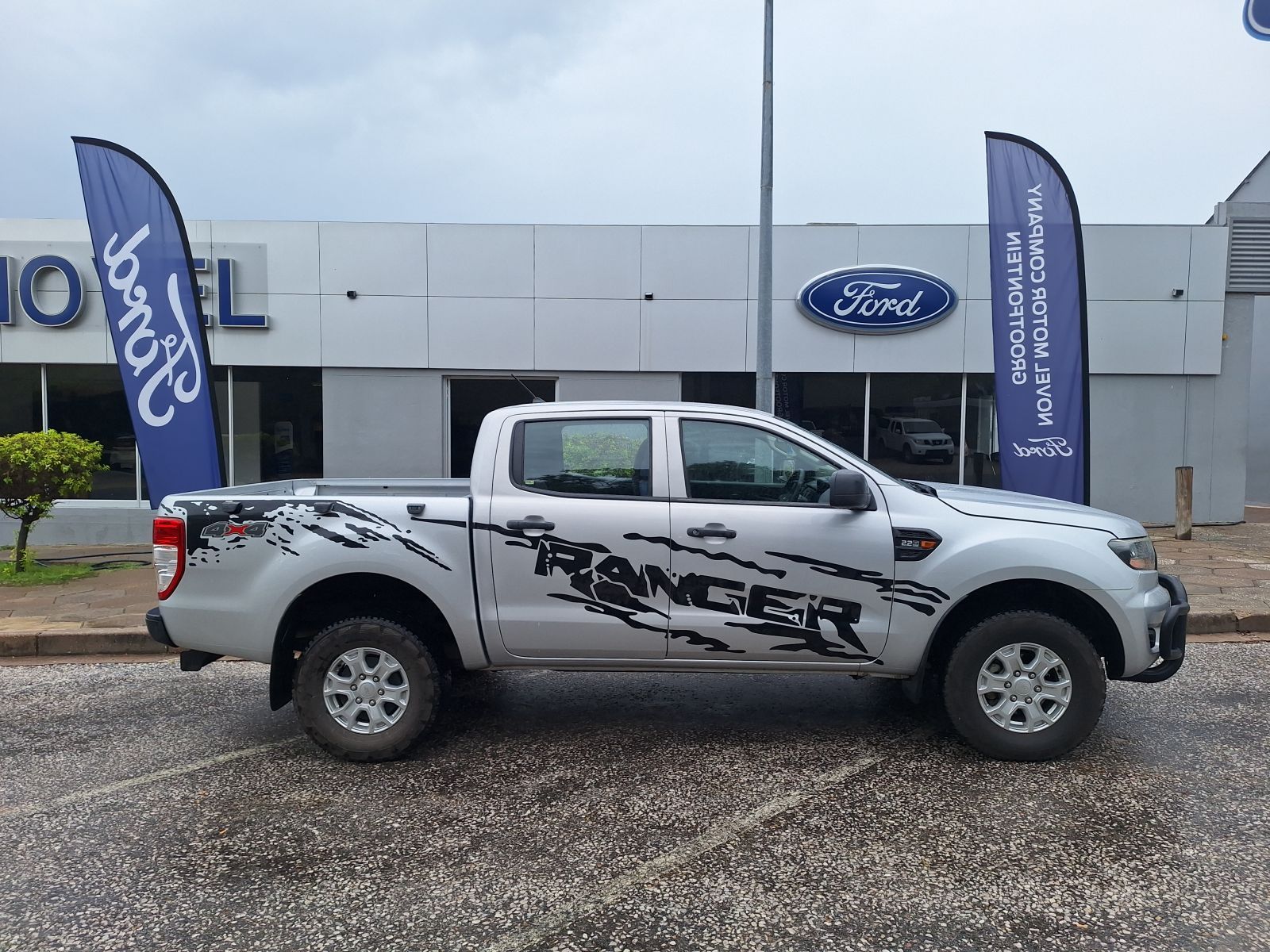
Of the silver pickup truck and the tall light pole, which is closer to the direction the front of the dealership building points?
the silver pickup truck

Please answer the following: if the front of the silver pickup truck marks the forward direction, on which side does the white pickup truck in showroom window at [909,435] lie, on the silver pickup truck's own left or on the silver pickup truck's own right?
on the silver pickup truck's own left

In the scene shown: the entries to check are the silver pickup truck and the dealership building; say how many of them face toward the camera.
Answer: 1

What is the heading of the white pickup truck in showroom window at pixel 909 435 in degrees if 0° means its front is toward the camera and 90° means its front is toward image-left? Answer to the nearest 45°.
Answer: approximately 315°

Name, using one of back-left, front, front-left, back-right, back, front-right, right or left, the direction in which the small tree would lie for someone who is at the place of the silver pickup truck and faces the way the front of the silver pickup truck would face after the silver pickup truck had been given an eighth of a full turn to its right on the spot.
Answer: back

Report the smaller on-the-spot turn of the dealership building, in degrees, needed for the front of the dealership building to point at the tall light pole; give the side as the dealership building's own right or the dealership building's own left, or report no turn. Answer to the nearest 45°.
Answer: approximately 45° to the dealership building's own left

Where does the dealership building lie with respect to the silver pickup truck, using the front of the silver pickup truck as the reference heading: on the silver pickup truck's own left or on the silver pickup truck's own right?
on the silver pickup truck's own left

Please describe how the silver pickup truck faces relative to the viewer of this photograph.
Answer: facing to the right of the viewer

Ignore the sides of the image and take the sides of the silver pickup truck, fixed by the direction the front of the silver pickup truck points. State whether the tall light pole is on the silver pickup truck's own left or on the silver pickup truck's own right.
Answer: on the silver pickup truck's own left

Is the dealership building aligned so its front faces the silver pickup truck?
yes

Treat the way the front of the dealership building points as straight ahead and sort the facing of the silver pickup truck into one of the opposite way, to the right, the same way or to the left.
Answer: to the left

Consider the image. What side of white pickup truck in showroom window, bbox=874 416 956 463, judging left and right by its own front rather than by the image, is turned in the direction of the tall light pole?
right

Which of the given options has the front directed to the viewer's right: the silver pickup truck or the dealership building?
the silver pickup truck

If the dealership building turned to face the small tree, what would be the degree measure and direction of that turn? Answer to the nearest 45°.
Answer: approximately 45° to its right
